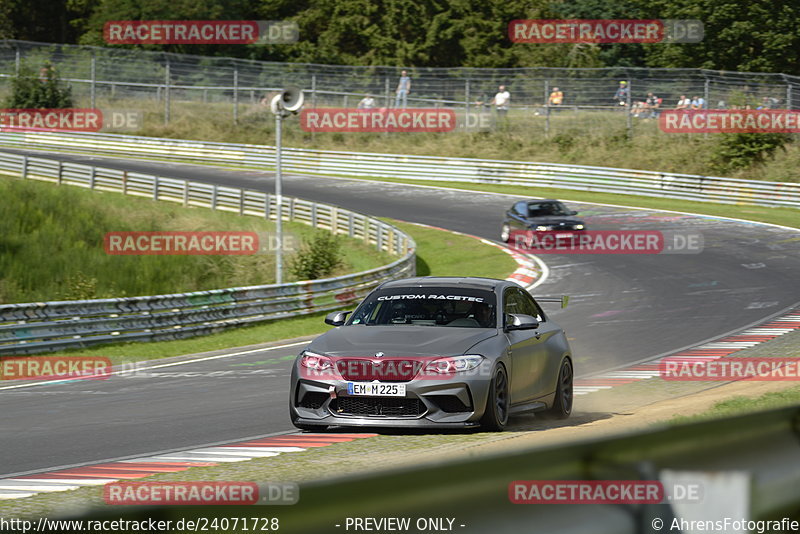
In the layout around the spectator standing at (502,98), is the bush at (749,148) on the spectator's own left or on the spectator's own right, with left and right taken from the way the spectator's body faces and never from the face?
on the spectator's own left

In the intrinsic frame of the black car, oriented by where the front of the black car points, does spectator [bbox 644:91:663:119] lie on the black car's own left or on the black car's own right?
on the black car's own left

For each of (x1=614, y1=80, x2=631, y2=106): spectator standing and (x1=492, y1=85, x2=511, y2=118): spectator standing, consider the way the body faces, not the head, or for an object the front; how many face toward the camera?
2

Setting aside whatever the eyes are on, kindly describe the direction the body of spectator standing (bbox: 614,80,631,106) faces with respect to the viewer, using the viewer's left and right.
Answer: facing the viewer

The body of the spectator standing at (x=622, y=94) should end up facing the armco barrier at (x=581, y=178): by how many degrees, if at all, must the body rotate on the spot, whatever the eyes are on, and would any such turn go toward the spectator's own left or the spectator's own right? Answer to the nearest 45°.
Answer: approximately 45° to the spectator's own right

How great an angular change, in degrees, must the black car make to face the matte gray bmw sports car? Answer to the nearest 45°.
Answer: approximately 45° to its right

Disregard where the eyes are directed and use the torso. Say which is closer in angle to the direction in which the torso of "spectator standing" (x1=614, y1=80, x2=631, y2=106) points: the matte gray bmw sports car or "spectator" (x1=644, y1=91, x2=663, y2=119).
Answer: the matte gray bmw sports car

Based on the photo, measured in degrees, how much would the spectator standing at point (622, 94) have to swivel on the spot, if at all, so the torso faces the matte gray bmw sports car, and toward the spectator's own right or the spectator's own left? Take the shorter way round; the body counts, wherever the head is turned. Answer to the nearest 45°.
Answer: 0° — they already face it

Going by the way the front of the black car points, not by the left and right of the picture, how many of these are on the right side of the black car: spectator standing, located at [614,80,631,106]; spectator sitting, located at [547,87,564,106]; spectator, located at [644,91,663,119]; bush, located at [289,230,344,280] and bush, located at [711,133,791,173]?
1

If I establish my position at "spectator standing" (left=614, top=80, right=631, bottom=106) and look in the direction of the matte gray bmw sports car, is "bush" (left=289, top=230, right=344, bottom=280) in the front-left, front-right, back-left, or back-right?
front-right

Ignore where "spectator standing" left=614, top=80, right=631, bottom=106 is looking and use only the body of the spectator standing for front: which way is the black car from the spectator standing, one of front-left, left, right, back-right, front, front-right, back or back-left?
front

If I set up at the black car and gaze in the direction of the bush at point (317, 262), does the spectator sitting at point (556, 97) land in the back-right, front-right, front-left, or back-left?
back-right

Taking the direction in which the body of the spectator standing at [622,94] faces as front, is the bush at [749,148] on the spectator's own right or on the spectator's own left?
on the spectator's own left

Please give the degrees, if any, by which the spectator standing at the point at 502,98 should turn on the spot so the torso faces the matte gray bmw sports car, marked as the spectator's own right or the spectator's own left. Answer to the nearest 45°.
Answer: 0° — they already face it
